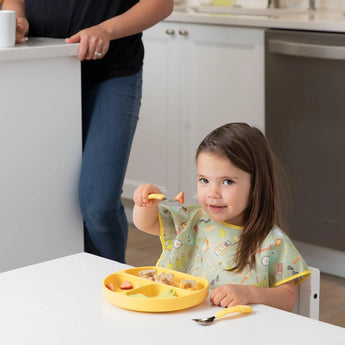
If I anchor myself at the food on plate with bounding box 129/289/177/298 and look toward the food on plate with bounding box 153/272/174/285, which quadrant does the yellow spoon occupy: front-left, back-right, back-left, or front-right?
back-right

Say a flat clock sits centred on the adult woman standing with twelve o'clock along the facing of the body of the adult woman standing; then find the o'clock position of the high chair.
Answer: The high chair is roughly at 10 o'clock from the adult woman standing.

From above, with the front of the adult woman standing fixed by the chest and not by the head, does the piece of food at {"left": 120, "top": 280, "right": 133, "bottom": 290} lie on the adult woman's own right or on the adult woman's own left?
on the adult woman's own left

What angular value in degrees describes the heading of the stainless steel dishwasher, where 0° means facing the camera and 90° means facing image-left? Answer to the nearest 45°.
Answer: approximately 45°

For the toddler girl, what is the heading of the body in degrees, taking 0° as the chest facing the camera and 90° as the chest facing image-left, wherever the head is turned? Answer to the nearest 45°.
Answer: approximately 45°
